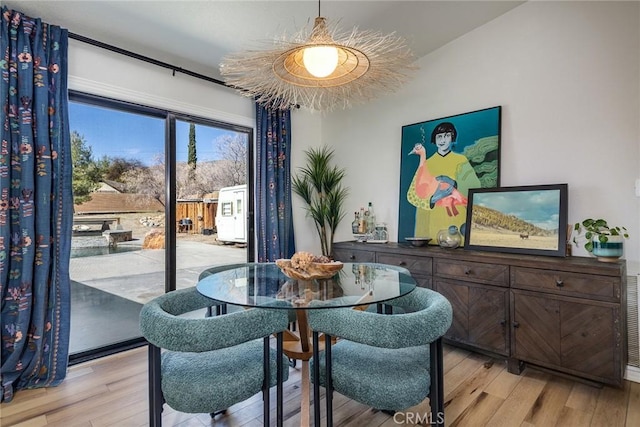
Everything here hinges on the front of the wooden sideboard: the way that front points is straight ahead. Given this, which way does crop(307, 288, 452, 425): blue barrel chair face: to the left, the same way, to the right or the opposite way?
to the right

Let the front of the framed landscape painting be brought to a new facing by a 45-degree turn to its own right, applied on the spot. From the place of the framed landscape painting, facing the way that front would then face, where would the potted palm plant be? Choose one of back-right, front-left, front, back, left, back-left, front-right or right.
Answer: front

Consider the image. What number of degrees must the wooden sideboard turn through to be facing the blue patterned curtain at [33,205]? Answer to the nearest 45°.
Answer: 0° — it already faces it

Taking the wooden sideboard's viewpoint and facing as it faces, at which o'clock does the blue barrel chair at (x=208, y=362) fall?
The blue barrel chair is roughly at 12 o'clock from the wooden sideboard.

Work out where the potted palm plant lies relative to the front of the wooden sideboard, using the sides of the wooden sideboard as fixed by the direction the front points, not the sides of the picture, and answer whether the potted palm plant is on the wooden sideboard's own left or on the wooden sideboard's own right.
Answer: on the wooden sideboard's own right

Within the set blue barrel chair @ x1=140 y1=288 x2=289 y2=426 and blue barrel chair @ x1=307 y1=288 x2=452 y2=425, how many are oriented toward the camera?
0

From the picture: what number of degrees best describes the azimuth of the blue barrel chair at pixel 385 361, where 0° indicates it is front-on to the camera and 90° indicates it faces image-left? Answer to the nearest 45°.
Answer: approximately 135°

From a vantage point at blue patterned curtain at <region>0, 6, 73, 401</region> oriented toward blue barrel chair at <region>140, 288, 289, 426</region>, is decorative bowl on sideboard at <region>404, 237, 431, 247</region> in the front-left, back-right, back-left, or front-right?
front-left

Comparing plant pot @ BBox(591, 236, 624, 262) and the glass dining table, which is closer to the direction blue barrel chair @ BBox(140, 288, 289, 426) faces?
the glass dining table

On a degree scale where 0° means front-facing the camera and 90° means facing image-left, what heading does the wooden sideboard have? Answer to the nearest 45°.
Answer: approximately 45°

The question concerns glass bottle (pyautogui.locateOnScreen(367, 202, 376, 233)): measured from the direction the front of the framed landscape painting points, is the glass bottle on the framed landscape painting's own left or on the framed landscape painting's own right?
on the framed landscape painting's own right

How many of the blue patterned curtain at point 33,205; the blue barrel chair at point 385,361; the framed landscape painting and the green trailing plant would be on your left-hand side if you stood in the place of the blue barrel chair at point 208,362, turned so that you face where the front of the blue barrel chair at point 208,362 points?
1

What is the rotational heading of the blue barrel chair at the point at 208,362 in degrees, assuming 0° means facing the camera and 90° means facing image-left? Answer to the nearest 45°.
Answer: approximately 225°
